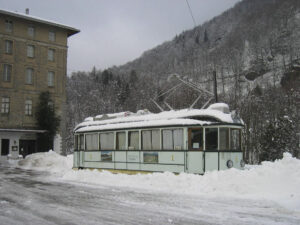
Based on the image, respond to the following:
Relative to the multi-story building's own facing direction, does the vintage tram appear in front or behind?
in front
